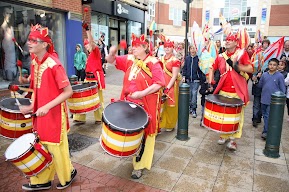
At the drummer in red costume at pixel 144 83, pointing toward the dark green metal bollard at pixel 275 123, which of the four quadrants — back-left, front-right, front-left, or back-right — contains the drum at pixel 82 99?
back-left

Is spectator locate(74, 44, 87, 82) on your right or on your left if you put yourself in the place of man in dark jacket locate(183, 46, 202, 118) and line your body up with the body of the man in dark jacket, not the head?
on your right

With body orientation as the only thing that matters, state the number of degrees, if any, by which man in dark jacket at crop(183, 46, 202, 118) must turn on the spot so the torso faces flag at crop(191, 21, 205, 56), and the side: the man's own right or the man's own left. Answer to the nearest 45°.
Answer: approximately 180°

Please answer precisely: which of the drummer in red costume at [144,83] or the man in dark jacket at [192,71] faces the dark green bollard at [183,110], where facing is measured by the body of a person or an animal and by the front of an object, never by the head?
the man in dark jacket

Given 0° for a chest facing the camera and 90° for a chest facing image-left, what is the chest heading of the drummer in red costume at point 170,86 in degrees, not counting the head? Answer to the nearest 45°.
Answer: approximately 45°

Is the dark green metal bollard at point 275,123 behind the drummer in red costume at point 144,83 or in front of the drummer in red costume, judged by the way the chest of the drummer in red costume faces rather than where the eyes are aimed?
behind

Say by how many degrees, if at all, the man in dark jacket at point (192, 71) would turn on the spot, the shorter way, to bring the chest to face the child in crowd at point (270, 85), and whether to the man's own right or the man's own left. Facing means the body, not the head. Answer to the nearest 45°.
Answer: approximately 45° to the man's own left

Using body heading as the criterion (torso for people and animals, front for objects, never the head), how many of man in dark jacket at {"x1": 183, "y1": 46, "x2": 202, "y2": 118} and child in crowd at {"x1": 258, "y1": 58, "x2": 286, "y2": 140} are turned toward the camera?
2

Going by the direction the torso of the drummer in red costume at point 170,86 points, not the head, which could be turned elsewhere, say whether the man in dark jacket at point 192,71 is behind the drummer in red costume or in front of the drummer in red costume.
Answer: behind

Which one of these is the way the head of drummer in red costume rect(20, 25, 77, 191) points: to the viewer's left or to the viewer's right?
to the viewer's left

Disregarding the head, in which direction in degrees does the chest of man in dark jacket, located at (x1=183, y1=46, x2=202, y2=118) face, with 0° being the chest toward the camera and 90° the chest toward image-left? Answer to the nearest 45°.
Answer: approximately 0°
